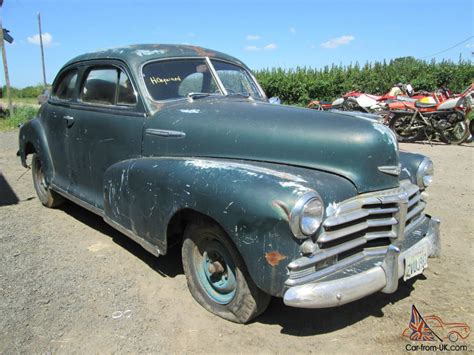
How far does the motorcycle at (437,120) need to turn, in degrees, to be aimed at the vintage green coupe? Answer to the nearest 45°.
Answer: approximately 90° to its right

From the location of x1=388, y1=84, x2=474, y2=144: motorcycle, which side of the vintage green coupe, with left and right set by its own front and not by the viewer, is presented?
left

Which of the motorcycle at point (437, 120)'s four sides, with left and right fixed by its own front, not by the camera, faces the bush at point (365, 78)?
left

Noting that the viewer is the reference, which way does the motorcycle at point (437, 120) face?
facing to the right of the viewer

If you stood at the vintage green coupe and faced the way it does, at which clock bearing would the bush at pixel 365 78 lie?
The bush is roughly at 8 o'clock from the vintage green coupe.

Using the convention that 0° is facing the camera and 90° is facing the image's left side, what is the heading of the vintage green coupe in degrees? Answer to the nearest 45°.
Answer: approximately 315°
